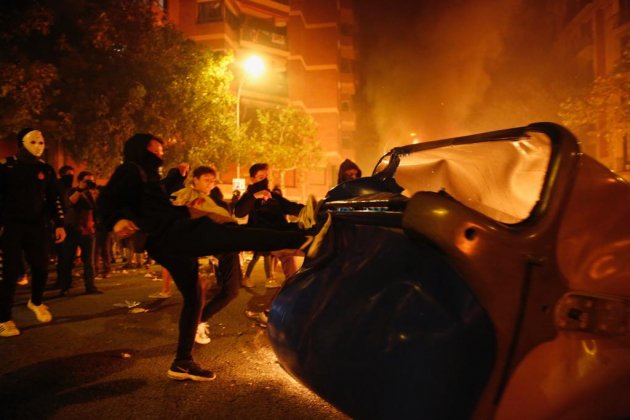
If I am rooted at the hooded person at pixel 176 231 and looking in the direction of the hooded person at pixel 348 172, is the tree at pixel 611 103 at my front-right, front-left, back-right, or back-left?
front-right

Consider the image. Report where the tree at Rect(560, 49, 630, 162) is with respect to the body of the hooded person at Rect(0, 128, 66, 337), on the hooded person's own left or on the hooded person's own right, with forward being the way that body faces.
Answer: on the hooded person's own left

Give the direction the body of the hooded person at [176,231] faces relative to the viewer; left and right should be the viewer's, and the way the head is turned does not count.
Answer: facing to the right of the viewer

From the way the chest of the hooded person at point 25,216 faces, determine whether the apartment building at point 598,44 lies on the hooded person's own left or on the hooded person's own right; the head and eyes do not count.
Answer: on the hooded person's own left

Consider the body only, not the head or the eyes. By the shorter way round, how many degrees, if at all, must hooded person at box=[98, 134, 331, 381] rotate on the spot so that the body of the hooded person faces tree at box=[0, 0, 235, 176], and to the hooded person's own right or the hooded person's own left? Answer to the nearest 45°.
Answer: approximately 90° to the hooded person's own left

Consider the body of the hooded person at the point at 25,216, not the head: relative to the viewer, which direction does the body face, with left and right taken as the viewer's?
facing the viewer and to the right of the viewer

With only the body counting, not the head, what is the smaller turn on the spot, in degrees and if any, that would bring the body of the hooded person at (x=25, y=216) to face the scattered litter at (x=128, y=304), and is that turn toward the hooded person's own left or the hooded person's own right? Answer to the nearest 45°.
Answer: approximately 90° to the hooded person's own left

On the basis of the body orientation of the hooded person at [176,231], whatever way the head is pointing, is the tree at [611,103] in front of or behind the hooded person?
in front

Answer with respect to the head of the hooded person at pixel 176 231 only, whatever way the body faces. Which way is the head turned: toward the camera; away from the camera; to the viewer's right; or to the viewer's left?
to the viewer's right

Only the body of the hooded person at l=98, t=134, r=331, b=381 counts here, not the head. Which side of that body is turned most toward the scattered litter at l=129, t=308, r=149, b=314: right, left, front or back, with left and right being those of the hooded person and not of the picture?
left
